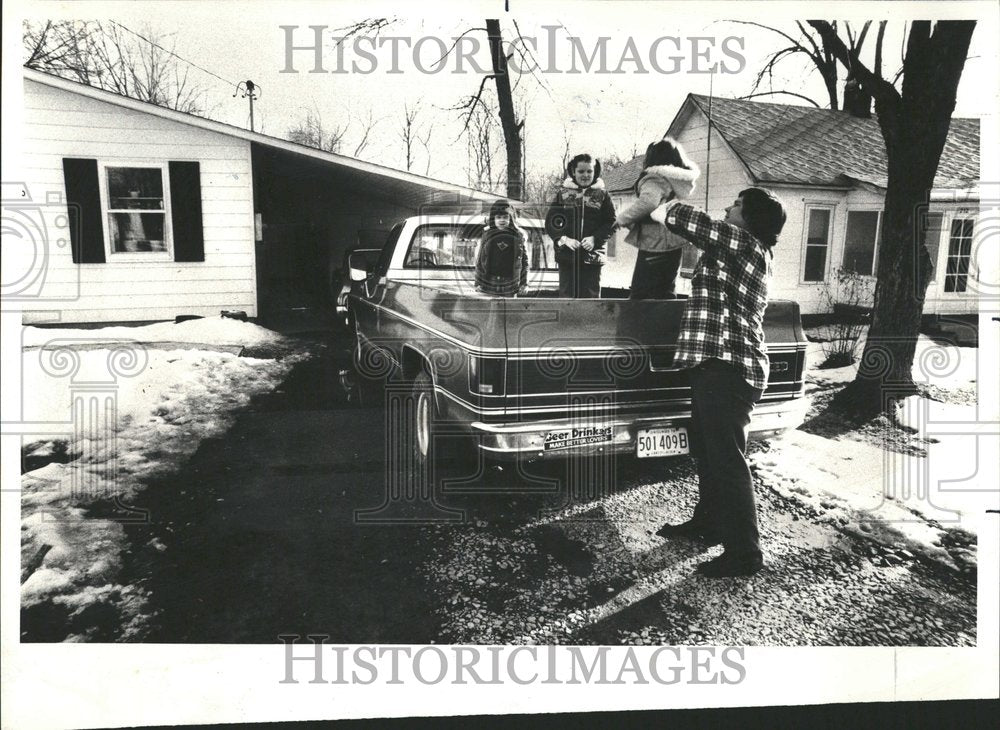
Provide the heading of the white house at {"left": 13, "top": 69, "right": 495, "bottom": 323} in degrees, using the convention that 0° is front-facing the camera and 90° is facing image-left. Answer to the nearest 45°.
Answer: approximately 0°

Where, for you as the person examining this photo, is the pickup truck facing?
facing away from the viewer and to the left of the viewer
